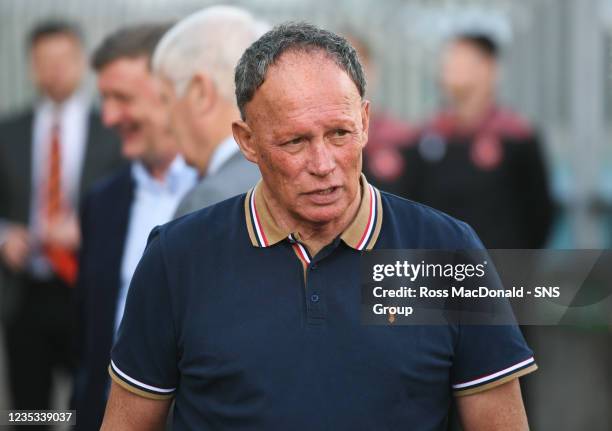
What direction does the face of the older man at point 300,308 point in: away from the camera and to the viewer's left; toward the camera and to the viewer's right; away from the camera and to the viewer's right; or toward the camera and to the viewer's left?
toward the camera and to the viewer's right

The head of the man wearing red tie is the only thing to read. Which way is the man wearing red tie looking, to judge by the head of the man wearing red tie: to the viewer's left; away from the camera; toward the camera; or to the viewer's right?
toward the camera

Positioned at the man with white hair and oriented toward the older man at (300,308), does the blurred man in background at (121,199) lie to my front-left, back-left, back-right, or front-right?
back-right

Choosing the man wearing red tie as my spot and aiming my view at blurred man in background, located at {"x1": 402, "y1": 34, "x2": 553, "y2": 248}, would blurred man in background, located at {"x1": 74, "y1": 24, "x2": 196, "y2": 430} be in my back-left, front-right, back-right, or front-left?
front-right

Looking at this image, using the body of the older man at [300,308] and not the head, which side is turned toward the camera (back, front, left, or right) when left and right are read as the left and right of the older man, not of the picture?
front

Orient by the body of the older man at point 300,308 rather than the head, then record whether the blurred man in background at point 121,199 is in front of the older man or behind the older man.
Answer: behind

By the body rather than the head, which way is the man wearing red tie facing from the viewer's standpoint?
toward the camera

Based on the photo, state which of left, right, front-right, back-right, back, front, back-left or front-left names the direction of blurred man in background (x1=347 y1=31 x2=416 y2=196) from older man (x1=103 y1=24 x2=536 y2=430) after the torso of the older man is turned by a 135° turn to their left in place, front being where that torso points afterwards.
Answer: front-left

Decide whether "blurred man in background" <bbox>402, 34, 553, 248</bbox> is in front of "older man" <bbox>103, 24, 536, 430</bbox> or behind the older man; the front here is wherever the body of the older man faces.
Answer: behind

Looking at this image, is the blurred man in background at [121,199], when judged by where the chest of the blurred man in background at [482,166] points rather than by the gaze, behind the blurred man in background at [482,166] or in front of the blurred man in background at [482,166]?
in front

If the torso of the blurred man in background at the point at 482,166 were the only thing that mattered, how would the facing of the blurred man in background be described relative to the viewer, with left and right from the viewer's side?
facing the viewer and to the left of the viewer

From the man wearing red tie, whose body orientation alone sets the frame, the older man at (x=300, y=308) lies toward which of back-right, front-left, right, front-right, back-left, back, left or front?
front

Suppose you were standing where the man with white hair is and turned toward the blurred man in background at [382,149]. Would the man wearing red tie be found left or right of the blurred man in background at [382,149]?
left

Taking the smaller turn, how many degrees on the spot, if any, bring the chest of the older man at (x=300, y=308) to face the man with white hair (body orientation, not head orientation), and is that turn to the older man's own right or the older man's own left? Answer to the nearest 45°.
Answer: approximately 180°

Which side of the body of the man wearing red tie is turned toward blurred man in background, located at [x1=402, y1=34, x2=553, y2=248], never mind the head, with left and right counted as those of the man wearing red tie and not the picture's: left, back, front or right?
left
